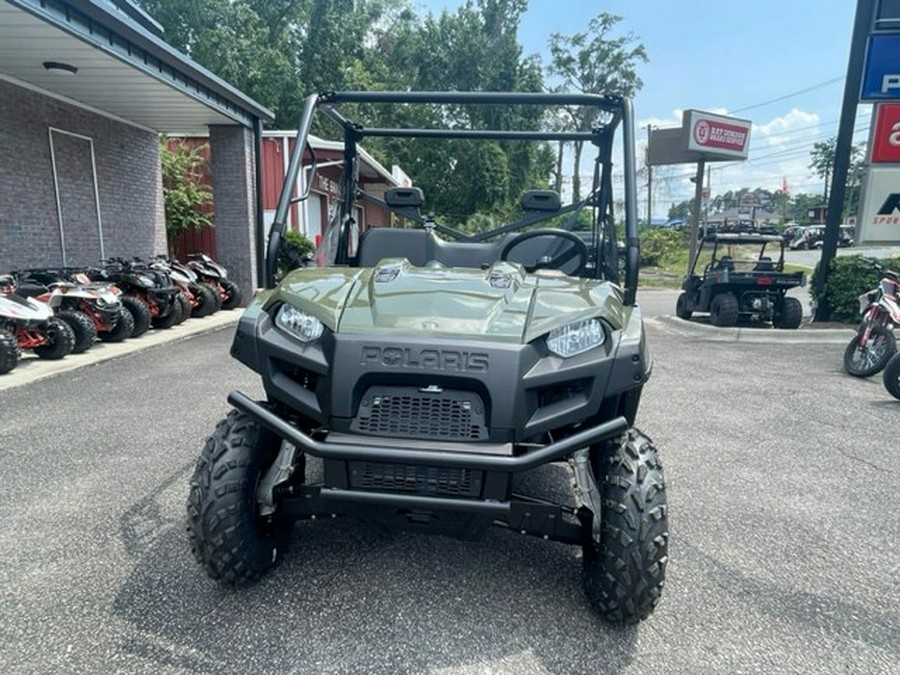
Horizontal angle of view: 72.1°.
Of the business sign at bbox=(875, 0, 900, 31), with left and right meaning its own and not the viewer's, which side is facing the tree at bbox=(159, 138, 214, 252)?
right

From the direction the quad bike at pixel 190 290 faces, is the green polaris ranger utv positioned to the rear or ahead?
ahead

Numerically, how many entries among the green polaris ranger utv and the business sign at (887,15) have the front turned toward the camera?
2

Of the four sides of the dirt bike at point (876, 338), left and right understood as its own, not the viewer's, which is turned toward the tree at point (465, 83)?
right

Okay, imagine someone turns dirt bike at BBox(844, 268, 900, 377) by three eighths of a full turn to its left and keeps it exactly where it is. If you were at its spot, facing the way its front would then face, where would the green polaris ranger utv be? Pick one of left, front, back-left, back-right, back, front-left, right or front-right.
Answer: right

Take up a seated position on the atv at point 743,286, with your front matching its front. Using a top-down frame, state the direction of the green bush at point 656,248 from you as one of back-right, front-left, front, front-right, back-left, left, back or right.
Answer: front-right

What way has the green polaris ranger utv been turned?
toward the camera

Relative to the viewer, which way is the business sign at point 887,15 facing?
toward the camera

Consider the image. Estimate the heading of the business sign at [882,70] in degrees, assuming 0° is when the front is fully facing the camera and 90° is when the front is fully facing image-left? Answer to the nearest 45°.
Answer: approximately 0°

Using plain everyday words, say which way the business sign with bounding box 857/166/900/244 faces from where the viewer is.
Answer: facing the viewer
